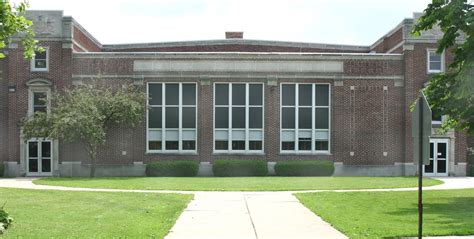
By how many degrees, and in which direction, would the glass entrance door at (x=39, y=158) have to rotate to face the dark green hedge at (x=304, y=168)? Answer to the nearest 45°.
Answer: approximately 90° to its left

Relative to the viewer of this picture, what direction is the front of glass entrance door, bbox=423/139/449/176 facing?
facing the viewer

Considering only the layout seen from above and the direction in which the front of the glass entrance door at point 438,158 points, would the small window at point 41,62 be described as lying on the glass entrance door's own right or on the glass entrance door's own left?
on the glass entrance door's own right

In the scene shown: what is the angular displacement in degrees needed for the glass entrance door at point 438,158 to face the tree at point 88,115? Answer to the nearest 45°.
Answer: approximately 45° to its right

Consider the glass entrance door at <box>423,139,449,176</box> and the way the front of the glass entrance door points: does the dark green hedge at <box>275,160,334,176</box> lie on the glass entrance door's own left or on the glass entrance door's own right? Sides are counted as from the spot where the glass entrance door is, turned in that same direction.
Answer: on the glass entrance door's own right

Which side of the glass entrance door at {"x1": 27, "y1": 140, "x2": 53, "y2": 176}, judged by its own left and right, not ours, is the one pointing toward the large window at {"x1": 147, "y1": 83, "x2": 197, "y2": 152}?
left

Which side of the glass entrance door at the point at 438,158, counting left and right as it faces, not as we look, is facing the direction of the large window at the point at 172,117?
right

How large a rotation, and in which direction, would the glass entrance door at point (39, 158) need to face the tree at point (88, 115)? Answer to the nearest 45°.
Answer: approximately 45° to its left

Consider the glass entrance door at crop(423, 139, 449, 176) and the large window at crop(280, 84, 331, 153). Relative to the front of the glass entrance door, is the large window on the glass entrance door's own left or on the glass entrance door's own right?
on the glass entrance door's own right

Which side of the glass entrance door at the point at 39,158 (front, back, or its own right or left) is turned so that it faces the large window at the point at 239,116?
left

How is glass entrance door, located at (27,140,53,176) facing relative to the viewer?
toward the camera

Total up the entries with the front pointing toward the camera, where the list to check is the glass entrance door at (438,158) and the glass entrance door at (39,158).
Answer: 2

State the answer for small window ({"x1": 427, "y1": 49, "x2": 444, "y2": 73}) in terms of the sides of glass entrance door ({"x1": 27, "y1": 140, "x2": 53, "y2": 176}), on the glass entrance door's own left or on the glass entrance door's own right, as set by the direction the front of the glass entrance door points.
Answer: on the glass entrance door's own left
